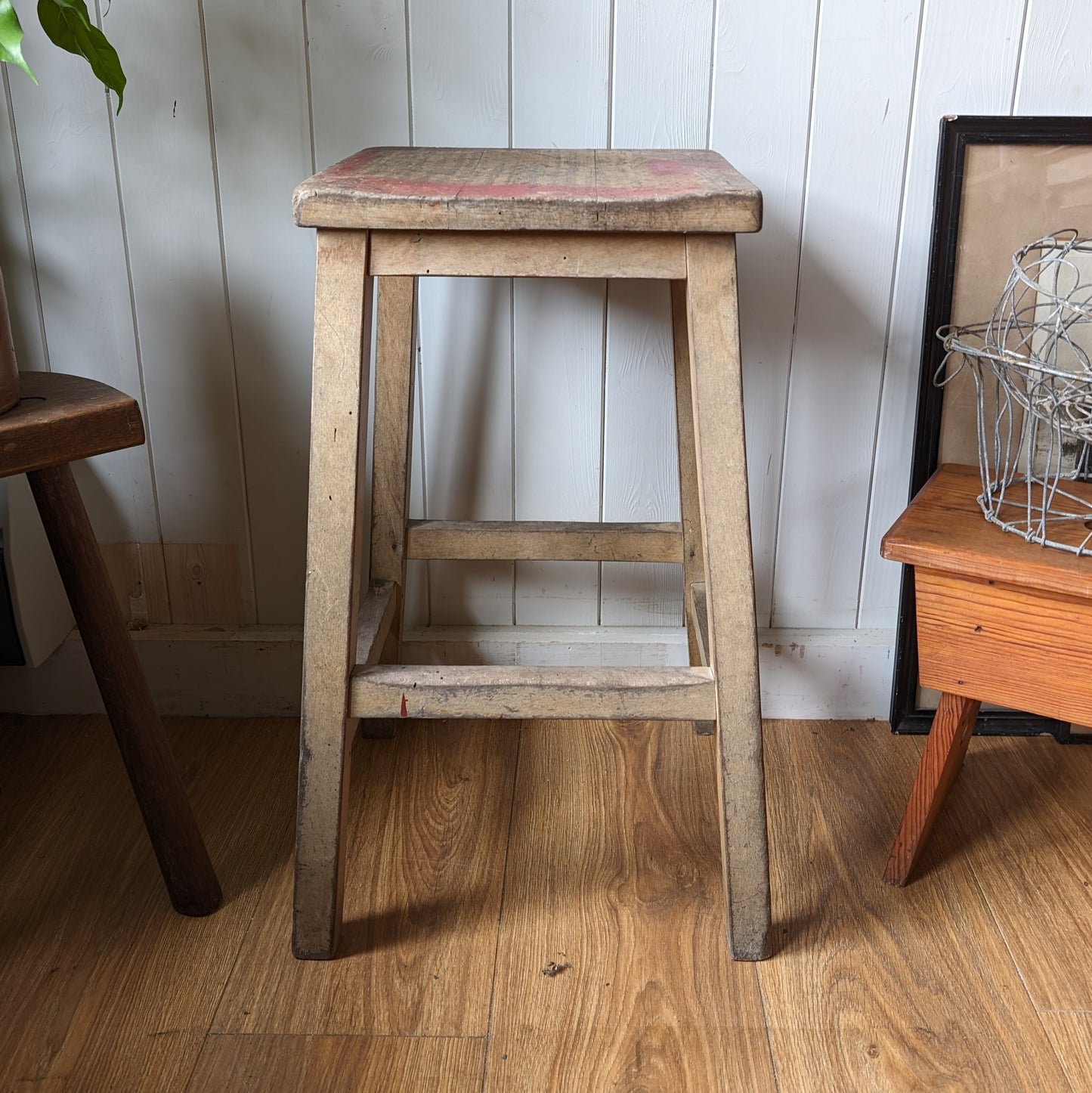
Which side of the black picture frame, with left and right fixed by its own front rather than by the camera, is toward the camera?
front

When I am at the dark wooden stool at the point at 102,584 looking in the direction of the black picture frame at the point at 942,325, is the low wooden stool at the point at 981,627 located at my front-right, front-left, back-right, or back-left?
front-right

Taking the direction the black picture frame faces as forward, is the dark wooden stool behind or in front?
in front
